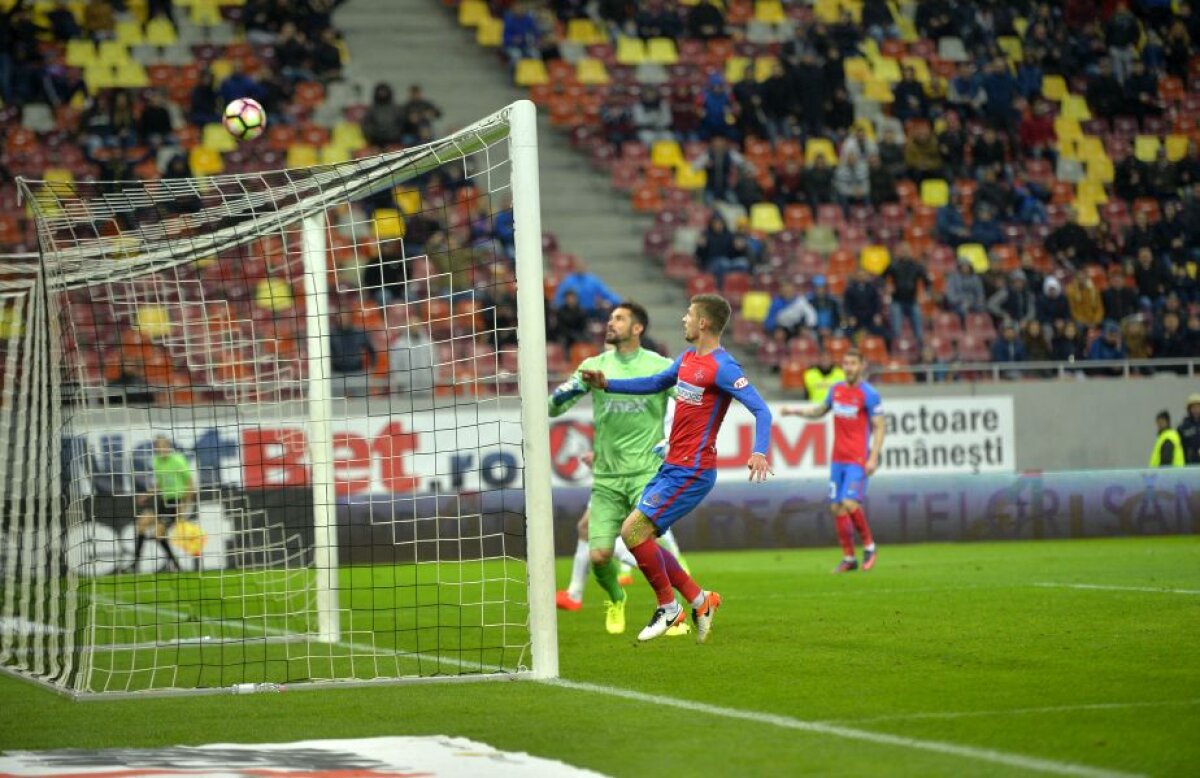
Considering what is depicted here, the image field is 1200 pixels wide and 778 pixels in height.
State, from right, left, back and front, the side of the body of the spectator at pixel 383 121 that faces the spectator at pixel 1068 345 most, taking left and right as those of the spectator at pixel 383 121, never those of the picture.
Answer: left

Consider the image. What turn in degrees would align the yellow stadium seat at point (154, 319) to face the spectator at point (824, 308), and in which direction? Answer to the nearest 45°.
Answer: approximately 90° to its left

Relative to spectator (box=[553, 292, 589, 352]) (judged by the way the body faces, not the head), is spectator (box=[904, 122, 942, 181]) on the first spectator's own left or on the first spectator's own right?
on the first spectator's own left

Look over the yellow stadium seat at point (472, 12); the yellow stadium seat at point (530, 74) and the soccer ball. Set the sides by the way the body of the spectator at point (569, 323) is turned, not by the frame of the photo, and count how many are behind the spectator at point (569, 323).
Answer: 2

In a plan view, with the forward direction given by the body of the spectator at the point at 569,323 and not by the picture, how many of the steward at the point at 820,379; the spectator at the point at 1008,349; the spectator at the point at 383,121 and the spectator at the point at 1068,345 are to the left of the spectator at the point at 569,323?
3

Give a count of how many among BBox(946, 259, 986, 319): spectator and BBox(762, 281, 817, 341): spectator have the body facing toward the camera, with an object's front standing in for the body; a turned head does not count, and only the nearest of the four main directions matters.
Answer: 2

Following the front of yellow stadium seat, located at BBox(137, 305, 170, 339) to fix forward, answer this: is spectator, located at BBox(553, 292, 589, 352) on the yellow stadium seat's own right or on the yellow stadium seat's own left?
on the yellow stadium seat's own left
